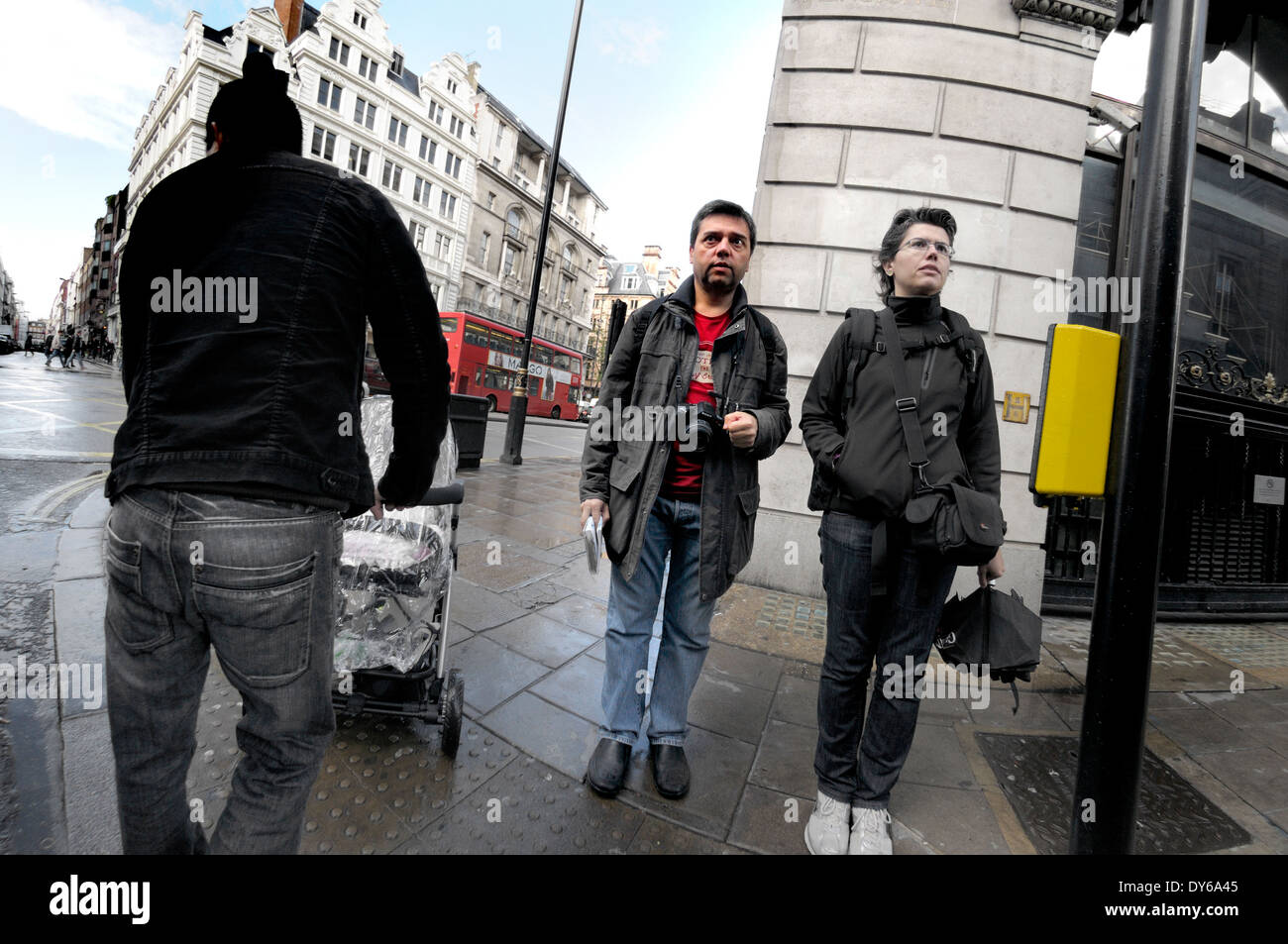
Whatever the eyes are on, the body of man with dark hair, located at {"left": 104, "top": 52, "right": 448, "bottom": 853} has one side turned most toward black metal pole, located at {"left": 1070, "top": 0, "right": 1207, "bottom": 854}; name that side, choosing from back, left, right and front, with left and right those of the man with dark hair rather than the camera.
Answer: right

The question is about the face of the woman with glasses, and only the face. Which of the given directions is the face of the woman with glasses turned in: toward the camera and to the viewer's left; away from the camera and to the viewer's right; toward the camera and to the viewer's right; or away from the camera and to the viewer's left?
toward the camera and to the viewer's right

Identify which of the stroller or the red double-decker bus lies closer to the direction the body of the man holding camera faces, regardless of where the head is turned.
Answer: the stroller

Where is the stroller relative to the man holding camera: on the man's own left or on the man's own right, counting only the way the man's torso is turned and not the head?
on the man's own right

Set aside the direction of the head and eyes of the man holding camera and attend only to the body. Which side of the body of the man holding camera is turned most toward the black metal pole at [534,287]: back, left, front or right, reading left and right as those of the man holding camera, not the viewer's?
back

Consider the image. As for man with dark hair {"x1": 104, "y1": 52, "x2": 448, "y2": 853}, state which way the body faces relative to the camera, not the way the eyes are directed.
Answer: away from the camera

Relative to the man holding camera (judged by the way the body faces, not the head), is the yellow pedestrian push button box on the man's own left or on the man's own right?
on the man's own left

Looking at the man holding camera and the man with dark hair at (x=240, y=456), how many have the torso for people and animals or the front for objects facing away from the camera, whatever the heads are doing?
1

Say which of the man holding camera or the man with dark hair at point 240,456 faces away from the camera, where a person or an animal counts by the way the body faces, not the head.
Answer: the man with dark hair
